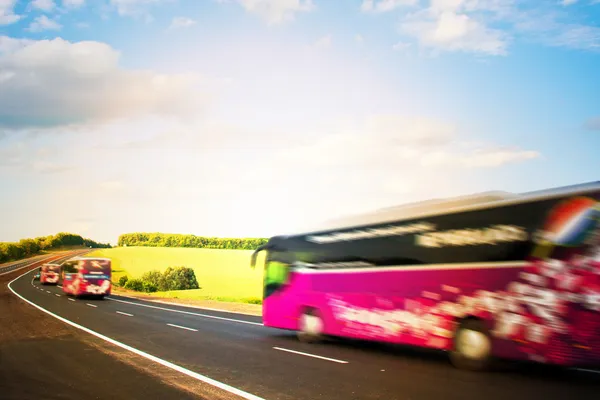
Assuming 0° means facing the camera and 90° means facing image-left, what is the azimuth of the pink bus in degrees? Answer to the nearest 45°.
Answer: approximately 135°

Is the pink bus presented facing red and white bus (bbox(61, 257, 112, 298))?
yes
